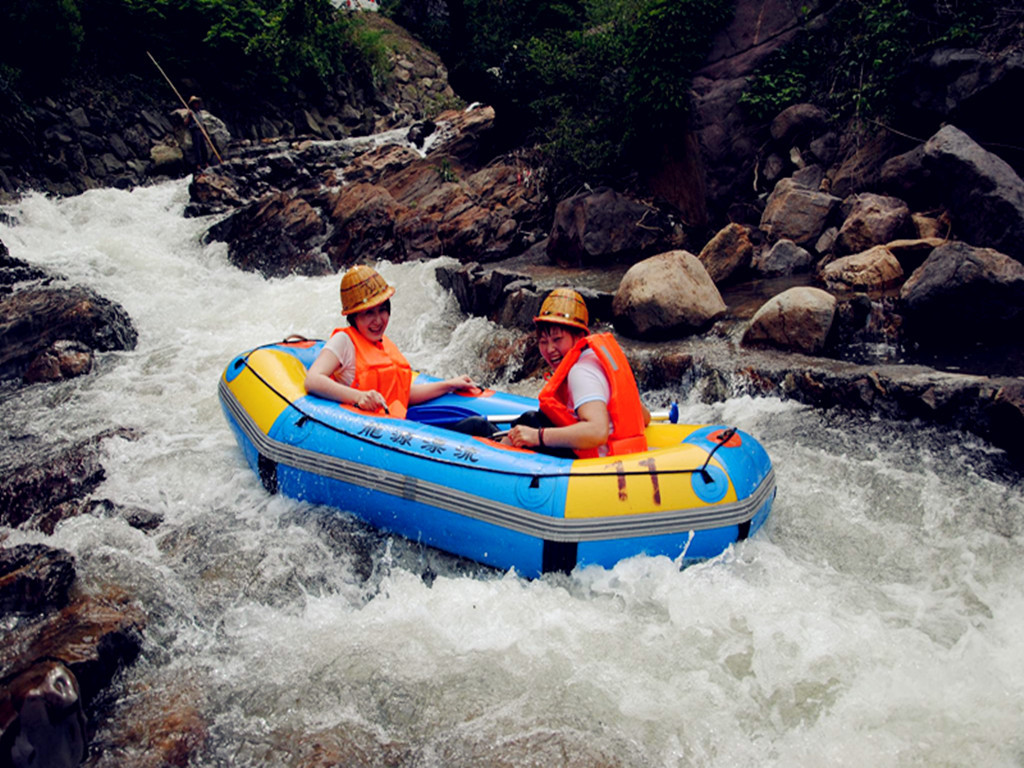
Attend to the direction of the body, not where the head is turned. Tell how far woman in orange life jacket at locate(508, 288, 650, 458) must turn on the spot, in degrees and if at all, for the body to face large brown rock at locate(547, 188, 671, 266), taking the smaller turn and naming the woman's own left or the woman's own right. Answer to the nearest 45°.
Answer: approximately 90° to the woman's own right

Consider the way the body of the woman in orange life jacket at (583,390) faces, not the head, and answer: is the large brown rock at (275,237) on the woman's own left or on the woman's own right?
on the woman's own right

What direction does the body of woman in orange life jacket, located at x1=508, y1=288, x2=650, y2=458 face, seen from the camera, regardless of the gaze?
to the viewer's left

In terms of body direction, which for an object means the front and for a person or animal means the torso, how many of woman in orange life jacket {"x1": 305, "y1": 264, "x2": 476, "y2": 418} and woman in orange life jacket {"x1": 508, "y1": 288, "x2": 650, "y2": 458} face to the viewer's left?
1

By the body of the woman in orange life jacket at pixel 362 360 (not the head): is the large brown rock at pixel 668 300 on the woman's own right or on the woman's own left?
on the woman's own left

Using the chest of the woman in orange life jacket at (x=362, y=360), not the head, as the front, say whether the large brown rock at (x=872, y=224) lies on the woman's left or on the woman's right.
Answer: on the woman's left

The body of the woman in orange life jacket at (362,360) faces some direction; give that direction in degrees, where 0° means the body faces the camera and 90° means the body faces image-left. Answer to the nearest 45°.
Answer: approximately 315°

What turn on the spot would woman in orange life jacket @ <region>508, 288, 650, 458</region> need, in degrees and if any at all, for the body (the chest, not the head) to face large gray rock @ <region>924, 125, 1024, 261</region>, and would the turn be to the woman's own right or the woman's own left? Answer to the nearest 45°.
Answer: approximately 135° to the woman's own right

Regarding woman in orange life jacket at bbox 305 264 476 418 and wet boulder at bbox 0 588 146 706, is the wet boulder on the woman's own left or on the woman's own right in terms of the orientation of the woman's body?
on the woman's own right

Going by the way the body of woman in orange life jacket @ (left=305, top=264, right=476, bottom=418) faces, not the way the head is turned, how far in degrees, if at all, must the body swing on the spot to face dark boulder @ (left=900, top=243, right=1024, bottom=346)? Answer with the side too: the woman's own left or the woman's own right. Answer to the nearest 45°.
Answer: approximately 45° to the woman's own left

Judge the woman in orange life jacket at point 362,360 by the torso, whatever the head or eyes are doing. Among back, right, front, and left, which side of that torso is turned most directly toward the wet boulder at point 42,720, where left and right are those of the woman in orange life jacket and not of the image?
right

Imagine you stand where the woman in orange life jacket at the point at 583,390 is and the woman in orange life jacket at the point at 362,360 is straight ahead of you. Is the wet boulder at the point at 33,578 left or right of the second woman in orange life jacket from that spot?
left
